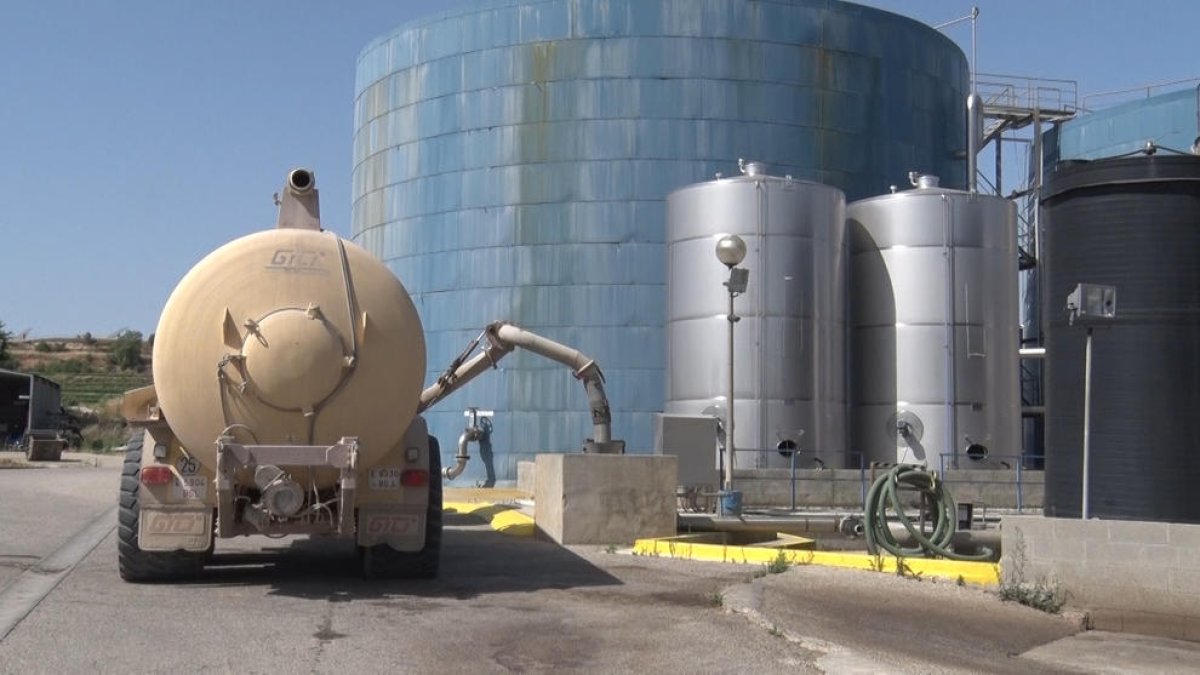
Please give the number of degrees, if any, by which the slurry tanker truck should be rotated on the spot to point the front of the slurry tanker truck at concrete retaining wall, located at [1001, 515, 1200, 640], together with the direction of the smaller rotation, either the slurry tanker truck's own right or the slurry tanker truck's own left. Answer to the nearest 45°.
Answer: approximately 90° to the slurry tanker truck's own right

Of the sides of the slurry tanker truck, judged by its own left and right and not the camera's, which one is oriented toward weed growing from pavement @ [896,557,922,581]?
right

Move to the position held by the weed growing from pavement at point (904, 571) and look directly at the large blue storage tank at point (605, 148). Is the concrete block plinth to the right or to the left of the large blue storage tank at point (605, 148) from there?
left

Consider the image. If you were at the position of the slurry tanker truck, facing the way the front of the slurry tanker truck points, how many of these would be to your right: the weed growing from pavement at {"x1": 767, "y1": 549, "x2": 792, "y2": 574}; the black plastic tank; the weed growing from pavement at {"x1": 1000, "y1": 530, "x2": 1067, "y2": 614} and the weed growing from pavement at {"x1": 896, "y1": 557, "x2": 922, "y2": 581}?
4

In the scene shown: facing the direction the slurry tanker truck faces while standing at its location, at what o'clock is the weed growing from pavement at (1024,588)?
The weed growing from pavement is roughly at 3 o'clock from the slurry tanker truck.

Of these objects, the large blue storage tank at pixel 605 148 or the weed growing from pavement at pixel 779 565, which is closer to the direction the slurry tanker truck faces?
the large blue storage tank

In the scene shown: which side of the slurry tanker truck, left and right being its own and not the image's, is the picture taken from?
back

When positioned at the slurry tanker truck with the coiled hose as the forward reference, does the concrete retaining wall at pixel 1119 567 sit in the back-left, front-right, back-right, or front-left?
front-right

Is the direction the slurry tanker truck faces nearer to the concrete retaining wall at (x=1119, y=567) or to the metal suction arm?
the metal suction arm

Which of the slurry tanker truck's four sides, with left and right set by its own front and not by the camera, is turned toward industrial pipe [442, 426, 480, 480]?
front

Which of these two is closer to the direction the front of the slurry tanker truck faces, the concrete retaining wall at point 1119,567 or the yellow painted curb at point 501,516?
the yellow painted curb

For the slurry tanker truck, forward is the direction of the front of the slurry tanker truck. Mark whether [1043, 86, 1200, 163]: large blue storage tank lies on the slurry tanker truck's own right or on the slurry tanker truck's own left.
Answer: on the slurry tanker truck's own right

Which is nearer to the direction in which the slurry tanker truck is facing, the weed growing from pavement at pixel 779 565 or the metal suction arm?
the metal suction arm

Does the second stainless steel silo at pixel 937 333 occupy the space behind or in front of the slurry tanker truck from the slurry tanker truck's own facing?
in front

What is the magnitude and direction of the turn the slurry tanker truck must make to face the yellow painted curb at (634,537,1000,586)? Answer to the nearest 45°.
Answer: approximately 90° to its right
